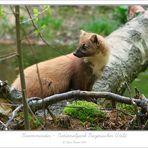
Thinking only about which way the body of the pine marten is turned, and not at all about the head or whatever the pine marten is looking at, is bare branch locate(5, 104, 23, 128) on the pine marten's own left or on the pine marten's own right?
on the pine marten's own right

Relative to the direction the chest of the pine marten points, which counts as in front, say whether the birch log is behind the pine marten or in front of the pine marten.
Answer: in front

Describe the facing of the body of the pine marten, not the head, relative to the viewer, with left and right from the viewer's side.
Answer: facing to the right of the viewer

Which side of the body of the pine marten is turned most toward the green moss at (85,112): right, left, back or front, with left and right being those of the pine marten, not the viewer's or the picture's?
right

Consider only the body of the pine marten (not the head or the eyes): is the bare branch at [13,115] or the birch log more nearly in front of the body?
the birch log

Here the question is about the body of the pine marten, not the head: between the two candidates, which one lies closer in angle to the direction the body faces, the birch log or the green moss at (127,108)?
the birch log

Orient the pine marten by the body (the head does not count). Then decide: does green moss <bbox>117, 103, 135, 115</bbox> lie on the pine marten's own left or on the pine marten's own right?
on the pine marten's own right
